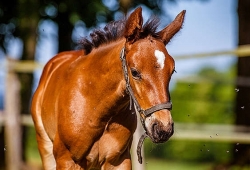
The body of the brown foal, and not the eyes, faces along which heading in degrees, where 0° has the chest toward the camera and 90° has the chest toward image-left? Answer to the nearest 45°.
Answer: approximately 315°

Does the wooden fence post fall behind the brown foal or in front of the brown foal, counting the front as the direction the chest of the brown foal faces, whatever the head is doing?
behind

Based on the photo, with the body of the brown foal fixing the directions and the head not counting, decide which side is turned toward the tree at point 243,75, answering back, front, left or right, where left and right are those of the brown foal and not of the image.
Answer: left

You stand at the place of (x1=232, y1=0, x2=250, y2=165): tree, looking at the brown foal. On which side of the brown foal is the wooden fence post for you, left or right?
right
